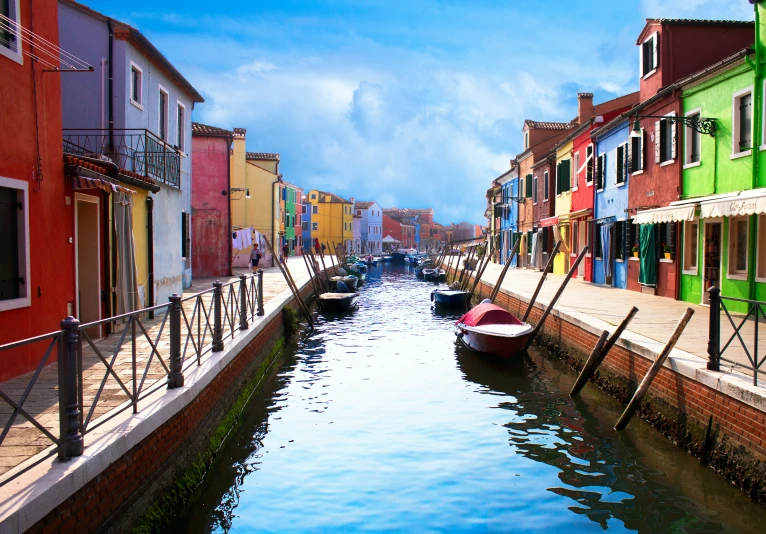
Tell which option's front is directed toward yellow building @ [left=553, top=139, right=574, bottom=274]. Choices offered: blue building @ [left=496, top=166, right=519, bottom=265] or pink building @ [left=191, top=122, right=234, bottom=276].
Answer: the pink building

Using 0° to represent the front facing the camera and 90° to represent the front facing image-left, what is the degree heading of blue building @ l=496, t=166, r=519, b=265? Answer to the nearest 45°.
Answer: approximately 90°

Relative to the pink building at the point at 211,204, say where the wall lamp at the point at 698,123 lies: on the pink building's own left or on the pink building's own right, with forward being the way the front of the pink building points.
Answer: on the pink building's own right

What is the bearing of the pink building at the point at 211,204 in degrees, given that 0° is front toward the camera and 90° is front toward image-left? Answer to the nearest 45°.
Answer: approximately 270°

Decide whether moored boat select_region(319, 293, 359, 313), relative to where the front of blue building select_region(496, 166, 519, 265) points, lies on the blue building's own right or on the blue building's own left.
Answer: on the blue building's own left

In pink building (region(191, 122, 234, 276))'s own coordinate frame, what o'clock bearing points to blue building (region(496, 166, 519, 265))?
The blue building is roughly at 11 o'clock from the pink building.

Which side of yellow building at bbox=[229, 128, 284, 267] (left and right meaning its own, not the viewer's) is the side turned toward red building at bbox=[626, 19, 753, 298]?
right

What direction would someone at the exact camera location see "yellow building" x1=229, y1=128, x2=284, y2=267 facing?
facing to the right of the viewer

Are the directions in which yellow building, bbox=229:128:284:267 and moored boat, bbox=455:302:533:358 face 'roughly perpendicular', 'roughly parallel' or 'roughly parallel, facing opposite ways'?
roughly perpendicular

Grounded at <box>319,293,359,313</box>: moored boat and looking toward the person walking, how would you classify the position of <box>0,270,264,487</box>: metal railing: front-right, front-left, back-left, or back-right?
back-left
